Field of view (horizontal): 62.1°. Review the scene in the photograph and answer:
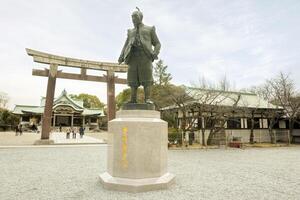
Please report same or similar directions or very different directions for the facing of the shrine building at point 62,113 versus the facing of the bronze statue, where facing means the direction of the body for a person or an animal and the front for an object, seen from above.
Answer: same or similar directions

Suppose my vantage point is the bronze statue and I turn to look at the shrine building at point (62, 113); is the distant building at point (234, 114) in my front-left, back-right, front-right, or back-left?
front-right

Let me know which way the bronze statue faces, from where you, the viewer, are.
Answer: facing the viewer

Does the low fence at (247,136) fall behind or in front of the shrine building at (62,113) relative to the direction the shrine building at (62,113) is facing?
in front

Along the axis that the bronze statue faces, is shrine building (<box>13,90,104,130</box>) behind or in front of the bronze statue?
behind

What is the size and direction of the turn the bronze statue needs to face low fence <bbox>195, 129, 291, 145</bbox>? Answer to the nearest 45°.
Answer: approximately 135° to its left

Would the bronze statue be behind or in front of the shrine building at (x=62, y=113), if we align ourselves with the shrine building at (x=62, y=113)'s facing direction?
in front

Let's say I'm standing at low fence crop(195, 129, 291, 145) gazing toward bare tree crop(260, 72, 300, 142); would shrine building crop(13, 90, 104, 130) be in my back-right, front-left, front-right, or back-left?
back-left

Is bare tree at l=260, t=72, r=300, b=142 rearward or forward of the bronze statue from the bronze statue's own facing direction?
rearward

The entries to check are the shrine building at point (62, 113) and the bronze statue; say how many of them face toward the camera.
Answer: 2

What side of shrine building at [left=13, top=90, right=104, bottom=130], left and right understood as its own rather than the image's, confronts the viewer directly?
front

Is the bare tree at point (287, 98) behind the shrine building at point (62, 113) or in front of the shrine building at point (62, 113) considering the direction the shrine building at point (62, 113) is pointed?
in front
